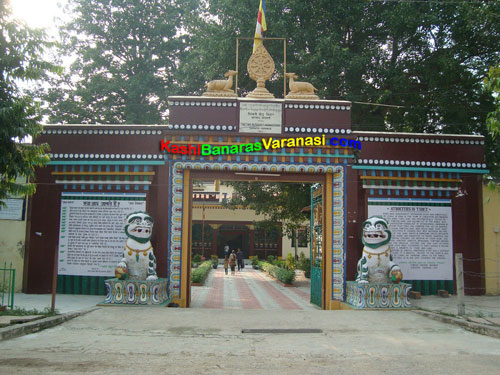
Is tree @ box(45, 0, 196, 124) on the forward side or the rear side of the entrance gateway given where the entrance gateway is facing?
on the rear side

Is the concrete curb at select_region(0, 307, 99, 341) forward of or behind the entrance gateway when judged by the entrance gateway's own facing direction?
forward

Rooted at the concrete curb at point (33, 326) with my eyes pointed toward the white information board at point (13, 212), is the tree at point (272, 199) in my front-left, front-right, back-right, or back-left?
front-right

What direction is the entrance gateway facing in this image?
toward the camera

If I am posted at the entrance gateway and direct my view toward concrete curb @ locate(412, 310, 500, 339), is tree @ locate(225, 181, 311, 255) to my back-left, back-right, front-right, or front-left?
back-left

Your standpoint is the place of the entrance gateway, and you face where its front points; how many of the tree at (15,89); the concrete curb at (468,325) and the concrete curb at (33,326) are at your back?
0

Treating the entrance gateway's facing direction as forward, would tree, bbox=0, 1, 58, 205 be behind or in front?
in front

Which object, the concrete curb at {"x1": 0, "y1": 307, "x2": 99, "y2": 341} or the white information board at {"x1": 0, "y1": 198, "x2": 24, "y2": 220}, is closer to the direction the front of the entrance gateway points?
the concrete curb

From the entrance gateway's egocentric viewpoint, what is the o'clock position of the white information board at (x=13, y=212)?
The white information board is roughly at 3 o'clock from the entrance gateway.

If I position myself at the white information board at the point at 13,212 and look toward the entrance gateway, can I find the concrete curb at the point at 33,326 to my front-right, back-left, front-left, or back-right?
front-right

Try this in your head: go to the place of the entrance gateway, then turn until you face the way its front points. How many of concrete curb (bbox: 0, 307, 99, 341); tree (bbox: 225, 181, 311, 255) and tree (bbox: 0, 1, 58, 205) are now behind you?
1

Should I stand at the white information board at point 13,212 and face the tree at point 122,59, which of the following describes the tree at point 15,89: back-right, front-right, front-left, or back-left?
back-right

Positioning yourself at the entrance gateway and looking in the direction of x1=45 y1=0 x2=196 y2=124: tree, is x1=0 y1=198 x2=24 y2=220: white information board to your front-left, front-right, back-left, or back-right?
front-left

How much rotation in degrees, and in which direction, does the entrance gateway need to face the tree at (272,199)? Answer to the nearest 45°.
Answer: approximately 180°
